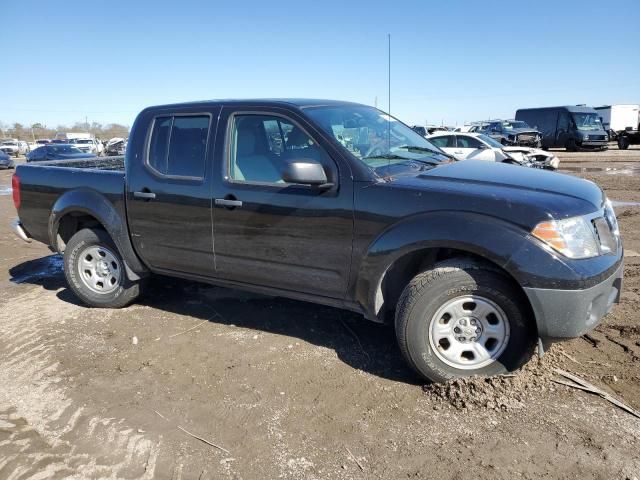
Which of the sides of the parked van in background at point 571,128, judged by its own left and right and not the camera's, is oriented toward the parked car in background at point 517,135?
right

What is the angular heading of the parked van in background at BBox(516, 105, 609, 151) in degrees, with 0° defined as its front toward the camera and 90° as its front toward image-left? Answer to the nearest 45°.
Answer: approximately 315°

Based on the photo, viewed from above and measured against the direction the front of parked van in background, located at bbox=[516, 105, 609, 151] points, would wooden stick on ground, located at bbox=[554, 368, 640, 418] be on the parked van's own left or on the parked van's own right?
on the parked van's own right

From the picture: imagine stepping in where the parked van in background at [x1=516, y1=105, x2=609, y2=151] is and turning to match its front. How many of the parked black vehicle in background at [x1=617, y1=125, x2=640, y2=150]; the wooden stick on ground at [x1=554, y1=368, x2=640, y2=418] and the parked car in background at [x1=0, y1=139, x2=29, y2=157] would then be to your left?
1

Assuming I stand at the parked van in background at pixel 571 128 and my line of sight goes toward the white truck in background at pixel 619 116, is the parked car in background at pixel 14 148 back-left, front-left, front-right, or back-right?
back-left

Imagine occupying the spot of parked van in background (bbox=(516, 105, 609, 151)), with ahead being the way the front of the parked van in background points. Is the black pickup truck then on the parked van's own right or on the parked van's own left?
on the parked van's own right

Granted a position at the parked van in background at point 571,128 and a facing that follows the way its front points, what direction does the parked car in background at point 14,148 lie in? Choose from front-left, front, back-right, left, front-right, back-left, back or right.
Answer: back-right

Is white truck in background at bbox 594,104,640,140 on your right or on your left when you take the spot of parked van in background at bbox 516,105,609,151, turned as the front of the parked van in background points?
on your left

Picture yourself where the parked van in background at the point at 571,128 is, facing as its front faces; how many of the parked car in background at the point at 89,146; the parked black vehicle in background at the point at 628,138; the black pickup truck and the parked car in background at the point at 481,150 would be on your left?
1

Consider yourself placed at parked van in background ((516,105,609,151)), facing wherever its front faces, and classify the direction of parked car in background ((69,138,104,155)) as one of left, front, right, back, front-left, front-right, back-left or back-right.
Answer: back-right

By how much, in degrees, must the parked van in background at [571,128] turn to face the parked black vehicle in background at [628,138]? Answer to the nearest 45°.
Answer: approximately 90° to its left

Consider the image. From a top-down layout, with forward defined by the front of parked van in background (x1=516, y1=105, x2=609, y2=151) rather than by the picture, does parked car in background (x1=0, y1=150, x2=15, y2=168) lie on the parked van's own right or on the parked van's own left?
on the parked van's own right

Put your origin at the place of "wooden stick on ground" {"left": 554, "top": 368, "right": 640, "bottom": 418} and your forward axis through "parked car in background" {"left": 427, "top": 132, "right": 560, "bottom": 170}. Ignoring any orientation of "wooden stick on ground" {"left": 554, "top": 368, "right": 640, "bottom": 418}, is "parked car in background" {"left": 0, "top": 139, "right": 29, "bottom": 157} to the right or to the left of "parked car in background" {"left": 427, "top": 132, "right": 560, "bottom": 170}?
left

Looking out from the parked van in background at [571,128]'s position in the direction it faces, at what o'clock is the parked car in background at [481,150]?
the parked car in background at [481,150] is roughly at 2 o'clock from the parked van in background at [571,128].
